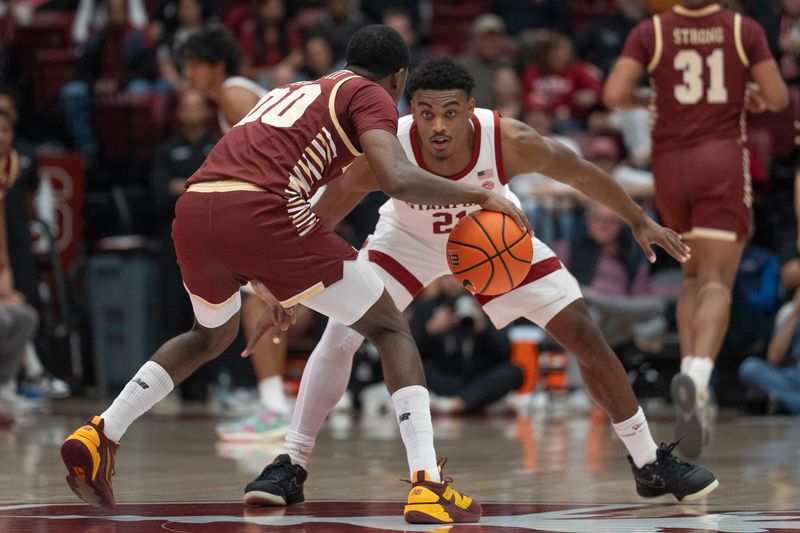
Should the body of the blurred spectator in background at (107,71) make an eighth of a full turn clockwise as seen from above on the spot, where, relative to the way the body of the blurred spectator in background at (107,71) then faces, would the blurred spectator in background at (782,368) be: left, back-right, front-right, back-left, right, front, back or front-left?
left

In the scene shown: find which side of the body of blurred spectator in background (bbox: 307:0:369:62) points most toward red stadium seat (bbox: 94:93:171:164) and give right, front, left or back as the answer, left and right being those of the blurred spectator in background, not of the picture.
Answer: right

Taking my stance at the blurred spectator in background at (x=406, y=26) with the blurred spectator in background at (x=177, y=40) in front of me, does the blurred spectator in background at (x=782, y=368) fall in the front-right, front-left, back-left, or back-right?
back-left

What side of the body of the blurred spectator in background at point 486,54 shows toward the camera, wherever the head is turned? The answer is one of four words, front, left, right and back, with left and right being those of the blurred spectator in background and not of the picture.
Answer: front

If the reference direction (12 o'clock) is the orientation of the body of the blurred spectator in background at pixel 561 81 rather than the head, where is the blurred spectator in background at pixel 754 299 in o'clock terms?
the blurred spectator in background at pixel 754 299 is roughly at 11 o'clock from the blurred spectator in background at pixel 561 81.

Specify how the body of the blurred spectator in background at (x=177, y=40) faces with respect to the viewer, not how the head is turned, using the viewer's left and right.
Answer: facing the viewer

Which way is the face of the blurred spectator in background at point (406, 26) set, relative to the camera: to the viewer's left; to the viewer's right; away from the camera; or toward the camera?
toward the camera

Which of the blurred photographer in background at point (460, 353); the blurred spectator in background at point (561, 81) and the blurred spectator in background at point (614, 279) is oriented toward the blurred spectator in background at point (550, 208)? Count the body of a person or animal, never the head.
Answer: the blurred spectator in background at point (561, 81)

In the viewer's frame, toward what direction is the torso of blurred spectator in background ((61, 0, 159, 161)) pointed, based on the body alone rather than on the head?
toward the camera

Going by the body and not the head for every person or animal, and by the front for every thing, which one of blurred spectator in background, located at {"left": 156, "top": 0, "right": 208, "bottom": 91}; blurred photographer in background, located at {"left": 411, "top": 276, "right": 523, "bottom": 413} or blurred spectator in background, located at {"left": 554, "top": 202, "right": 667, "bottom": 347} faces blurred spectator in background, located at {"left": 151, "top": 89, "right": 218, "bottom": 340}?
blurred spectator in background, located at {"left": 156, "top": 0, "right": 208, "bottom": 91}

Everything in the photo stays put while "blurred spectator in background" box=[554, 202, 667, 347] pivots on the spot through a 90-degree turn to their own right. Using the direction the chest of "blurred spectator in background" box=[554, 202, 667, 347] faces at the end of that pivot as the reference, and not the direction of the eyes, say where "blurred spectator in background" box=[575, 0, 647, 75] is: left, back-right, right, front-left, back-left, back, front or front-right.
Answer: right

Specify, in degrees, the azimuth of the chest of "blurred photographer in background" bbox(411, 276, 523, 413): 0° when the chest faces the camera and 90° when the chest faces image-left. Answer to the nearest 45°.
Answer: approximately 0°

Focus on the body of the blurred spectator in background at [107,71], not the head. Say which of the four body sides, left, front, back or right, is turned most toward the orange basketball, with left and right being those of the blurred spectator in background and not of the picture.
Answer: front

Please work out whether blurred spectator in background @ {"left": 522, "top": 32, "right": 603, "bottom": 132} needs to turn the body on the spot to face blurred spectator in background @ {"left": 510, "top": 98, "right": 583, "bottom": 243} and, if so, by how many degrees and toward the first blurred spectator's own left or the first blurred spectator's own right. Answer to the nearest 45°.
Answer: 0° — they already face them

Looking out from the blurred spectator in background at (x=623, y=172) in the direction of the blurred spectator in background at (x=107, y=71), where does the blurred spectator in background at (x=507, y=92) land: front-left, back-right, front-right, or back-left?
front-right

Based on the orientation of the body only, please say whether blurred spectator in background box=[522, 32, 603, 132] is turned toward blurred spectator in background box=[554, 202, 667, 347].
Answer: yes

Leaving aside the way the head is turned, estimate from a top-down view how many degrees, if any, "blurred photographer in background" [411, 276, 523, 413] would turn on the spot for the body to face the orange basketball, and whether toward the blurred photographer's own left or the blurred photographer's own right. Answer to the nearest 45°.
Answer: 0° — they already face it

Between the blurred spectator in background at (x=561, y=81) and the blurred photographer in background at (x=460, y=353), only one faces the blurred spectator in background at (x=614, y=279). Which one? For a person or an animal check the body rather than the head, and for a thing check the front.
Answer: the blurred spectator in background at (x=561, y=81)
